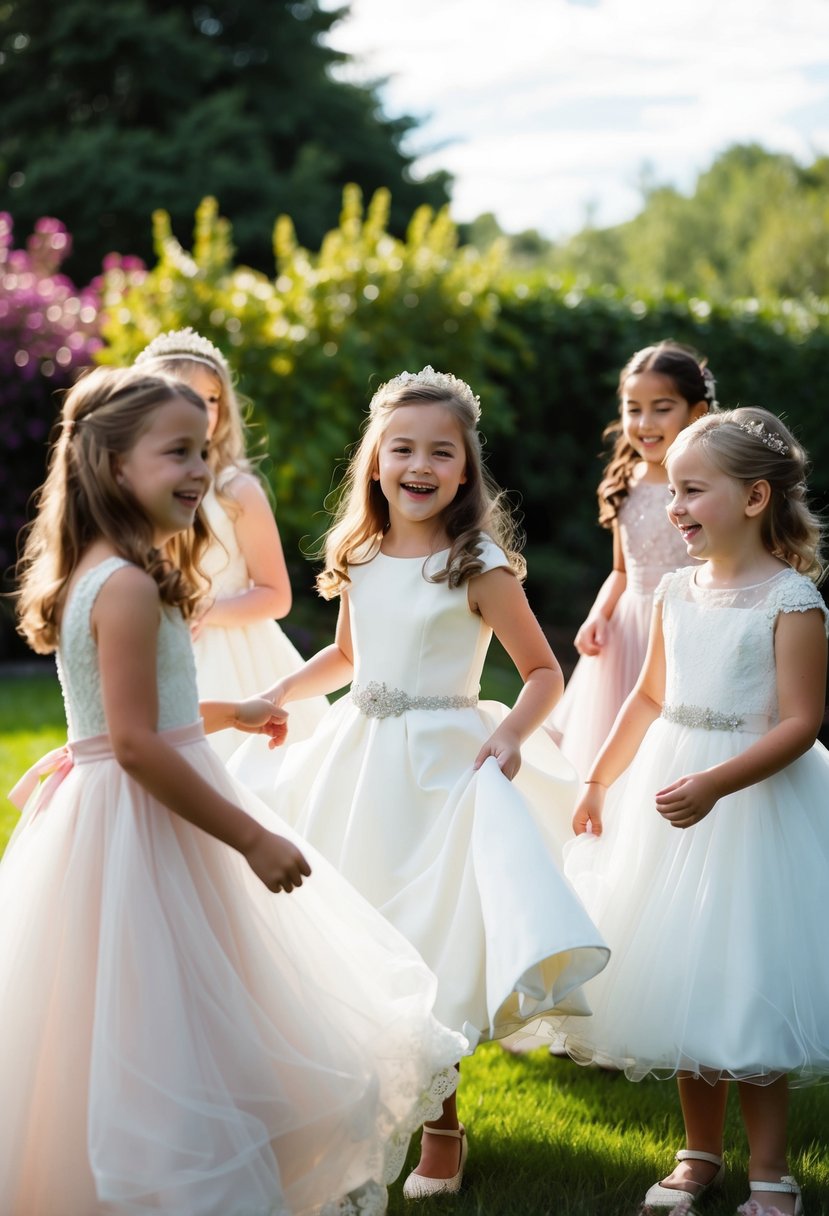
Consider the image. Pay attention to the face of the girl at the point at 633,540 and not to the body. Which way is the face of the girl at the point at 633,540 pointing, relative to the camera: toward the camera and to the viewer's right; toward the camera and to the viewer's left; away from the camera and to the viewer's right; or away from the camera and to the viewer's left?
toward the camera and to the viewer's left

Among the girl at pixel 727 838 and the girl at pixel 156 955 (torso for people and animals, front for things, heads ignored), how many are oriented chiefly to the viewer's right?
1

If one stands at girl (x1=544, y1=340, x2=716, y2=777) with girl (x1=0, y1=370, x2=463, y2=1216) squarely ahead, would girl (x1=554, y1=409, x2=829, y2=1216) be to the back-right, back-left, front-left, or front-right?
front-left

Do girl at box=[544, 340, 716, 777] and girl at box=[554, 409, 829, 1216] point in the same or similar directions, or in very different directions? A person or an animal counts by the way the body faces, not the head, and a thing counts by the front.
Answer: same or similar directions

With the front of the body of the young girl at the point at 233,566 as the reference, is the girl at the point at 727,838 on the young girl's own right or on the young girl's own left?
on the young girl's own left

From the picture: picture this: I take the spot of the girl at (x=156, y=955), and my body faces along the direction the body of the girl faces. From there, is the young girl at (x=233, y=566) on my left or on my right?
on my left

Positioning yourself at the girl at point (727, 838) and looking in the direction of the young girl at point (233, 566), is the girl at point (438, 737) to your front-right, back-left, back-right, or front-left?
front-left

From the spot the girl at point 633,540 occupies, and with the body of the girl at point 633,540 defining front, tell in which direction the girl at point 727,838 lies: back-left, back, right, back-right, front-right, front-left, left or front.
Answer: front-left

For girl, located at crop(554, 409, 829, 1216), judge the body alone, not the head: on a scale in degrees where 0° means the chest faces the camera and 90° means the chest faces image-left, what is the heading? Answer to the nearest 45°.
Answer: approximately 45°

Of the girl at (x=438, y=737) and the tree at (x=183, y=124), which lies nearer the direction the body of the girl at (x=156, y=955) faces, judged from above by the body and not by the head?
the girl

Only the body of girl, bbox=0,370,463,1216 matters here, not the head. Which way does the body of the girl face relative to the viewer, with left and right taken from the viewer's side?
facing to the right of the viewer

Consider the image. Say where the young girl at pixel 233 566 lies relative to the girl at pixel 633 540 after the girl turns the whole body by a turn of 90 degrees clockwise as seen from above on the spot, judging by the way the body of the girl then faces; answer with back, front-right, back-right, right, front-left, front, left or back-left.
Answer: front-left

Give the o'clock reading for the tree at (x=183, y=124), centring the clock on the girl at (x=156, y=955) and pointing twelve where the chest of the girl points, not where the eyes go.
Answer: The tree is roughly at 9 o'clock from the girl.

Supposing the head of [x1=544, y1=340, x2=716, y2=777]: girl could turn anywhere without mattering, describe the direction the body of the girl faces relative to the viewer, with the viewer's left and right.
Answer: facing the viewer and to the left of the viewer

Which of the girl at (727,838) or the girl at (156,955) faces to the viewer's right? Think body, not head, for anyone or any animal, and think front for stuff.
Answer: the girl at (156,955)

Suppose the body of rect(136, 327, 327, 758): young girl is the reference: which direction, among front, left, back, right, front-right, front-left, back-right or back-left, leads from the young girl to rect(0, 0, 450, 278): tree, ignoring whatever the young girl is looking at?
back-right
